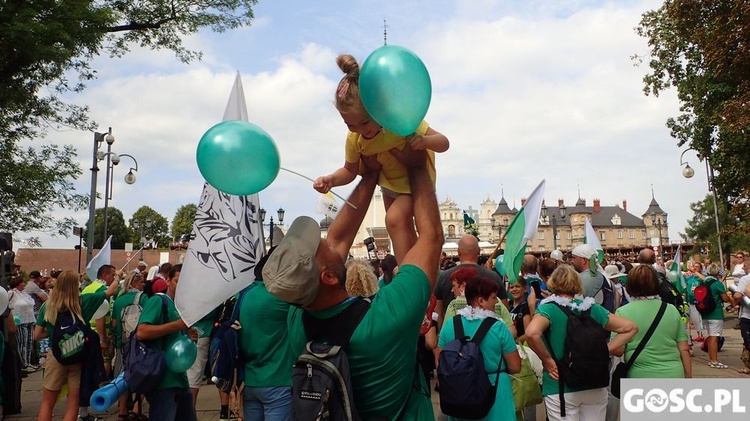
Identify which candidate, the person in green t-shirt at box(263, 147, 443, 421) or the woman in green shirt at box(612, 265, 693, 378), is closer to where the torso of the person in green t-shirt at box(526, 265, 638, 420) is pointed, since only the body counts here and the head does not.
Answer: the woman in green shirt

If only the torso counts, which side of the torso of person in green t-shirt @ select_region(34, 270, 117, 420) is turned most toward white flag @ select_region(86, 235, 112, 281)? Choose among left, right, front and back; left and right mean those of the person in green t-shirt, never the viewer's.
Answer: front

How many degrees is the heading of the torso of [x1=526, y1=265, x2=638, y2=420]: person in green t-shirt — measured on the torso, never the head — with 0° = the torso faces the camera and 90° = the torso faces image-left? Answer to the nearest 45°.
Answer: approximately 180°

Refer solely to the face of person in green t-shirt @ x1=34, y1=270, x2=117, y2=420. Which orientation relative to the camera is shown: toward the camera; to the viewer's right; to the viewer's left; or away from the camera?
away from the camera
